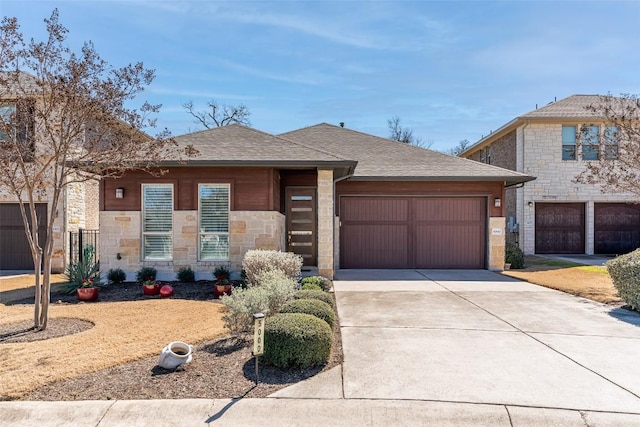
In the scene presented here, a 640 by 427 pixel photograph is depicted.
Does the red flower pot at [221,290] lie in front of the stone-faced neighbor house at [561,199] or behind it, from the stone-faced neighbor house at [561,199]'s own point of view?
in front

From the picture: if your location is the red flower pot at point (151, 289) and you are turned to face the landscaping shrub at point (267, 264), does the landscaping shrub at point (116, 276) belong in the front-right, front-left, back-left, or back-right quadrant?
back-left

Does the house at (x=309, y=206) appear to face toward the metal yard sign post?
yes

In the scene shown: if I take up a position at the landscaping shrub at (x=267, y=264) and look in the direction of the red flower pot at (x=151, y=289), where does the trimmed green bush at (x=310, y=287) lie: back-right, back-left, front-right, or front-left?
back-left

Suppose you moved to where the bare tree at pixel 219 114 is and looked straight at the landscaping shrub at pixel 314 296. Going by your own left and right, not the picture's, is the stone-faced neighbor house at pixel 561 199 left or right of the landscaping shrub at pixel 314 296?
left

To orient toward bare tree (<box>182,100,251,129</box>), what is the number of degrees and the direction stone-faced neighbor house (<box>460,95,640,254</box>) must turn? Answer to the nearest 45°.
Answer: approximately 90° to its right

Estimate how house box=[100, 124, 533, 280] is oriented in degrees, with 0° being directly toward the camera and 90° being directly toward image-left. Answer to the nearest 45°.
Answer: approximately 0°

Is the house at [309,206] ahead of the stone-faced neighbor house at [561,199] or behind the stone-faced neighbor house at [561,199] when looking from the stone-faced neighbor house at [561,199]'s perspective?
ahead

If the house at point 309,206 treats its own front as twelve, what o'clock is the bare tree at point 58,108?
The bare tree is roughly at 1 o'clock from the house.

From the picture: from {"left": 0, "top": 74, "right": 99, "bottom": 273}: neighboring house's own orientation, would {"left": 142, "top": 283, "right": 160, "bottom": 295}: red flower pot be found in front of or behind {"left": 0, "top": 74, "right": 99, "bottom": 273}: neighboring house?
in front

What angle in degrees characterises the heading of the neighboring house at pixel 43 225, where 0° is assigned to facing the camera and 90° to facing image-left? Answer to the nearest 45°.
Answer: approximately 0°

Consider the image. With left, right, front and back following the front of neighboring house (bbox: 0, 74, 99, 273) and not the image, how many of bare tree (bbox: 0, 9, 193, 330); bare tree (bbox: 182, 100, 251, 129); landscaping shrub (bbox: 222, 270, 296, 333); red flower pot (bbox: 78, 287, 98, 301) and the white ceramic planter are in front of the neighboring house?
4
